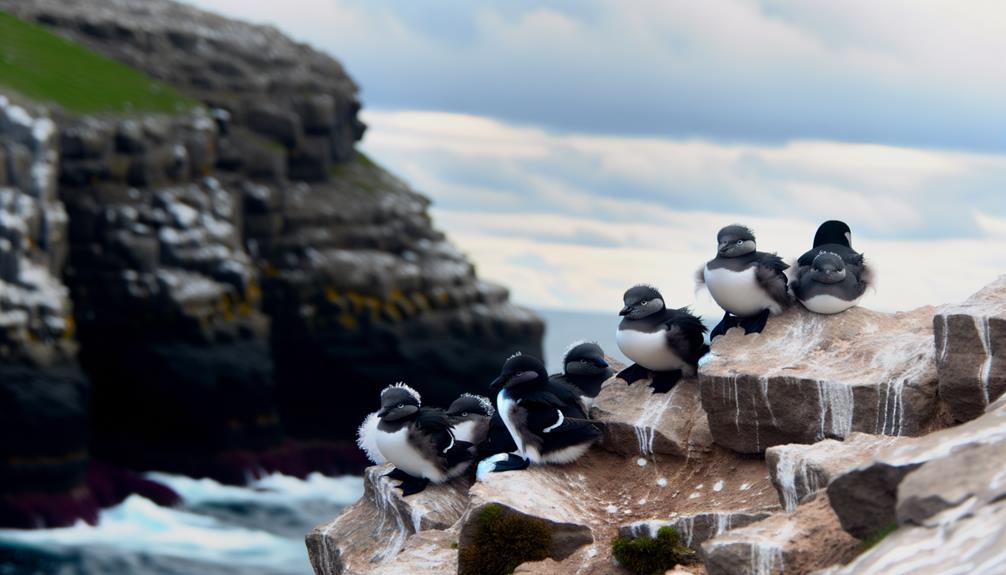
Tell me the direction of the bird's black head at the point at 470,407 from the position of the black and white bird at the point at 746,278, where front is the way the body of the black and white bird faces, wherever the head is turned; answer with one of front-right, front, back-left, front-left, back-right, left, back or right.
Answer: front-right

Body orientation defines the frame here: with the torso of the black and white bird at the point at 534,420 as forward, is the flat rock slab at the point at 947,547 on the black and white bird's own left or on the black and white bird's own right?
on the black and white bird's own left

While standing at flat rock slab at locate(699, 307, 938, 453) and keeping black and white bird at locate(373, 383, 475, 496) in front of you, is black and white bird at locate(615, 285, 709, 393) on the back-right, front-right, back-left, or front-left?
front-right

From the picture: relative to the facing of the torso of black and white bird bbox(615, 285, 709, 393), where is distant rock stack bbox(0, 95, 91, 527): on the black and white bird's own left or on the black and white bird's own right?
on the black and white bird's own right

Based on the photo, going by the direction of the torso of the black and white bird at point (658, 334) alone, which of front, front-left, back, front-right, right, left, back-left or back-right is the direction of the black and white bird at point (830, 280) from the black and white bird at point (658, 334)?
back-left

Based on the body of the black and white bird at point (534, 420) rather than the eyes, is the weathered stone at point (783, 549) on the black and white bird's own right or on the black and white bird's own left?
on the black and white bird's own left

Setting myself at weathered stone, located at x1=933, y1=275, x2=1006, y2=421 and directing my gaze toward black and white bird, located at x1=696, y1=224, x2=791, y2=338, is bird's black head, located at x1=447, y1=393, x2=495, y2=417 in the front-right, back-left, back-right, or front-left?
front-left

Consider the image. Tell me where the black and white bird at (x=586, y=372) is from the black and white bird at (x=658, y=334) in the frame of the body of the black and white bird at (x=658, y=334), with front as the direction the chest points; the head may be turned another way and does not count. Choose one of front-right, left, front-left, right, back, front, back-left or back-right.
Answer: right

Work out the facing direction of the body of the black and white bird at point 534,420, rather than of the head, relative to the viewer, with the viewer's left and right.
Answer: facing to the left of the viewer

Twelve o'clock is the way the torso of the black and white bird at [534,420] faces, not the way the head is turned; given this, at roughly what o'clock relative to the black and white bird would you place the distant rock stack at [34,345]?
The distant rock stack is roughly at 2 o'clock from the black and white bird.

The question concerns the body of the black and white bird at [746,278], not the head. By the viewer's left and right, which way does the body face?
facing the viewer and to the left of the viewer

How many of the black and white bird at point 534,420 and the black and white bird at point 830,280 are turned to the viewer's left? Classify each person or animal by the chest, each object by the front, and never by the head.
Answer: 1

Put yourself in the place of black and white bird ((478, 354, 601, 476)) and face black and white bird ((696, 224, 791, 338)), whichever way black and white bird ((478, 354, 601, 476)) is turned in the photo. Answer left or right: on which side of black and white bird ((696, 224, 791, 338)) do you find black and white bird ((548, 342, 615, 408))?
left
